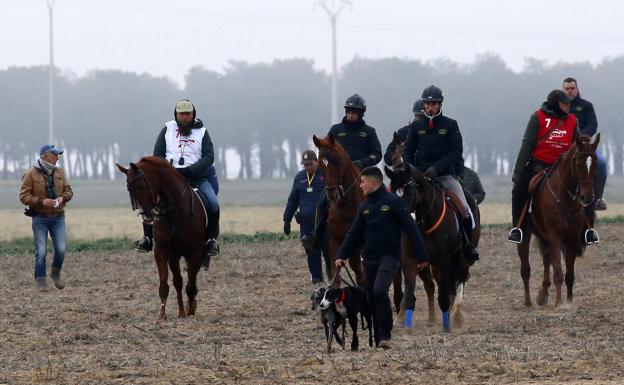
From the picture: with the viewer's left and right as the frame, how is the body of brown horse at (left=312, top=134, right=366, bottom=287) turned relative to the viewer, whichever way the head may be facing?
facing the viewer and to the left of the viewer

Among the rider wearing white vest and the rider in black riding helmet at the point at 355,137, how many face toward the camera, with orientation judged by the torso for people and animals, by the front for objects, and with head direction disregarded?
2

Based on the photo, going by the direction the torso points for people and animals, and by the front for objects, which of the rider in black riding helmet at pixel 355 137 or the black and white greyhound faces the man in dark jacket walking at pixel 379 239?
the rider in black riding helmet

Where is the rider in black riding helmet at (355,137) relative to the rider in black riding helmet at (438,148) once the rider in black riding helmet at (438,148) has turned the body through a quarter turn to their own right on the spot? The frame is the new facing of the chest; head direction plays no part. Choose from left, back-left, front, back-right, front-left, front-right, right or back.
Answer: front-right

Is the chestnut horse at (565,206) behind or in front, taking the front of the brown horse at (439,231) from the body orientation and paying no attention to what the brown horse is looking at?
behind

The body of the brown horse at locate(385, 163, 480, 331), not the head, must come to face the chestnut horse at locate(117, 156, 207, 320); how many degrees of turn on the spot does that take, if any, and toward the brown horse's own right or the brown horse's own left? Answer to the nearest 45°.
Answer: approximately 45° to the brown horse's own right

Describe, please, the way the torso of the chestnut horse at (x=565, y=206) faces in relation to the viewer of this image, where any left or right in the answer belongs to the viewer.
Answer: facing the viewer and to the right of the viewer

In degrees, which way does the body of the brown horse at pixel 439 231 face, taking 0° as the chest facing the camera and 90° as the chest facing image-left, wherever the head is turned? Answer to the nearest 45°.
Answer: approximately 45°

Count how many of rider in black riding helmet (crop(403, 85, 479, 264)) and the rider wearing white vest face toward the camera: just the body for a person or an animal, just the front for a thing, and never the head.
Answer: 2

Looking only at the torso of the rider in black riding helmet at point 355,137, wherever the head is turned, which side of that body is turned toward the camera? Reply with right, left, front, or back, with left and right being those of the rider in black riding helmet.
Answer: front

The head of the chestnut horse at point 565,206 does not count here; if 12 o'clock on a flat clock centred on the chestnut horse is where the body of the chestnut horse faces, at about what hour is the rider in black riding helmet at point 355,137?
The rider in black riding helmet is roughly at 4 o'clock from the chestnut horse.

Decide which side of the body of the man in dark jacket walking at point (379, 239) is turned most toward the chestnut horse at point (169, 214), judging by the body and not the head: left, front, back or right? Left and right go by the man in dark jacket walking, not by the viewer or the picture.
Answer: right
